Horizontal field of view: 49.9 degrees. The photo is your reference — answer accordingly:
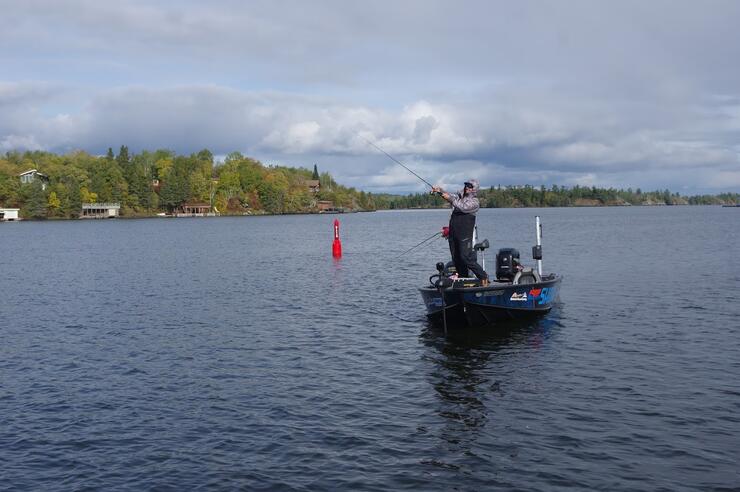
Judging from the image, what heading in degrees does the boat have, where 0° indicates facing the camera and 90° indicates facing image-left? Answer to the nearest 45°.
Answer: approximately 45°
